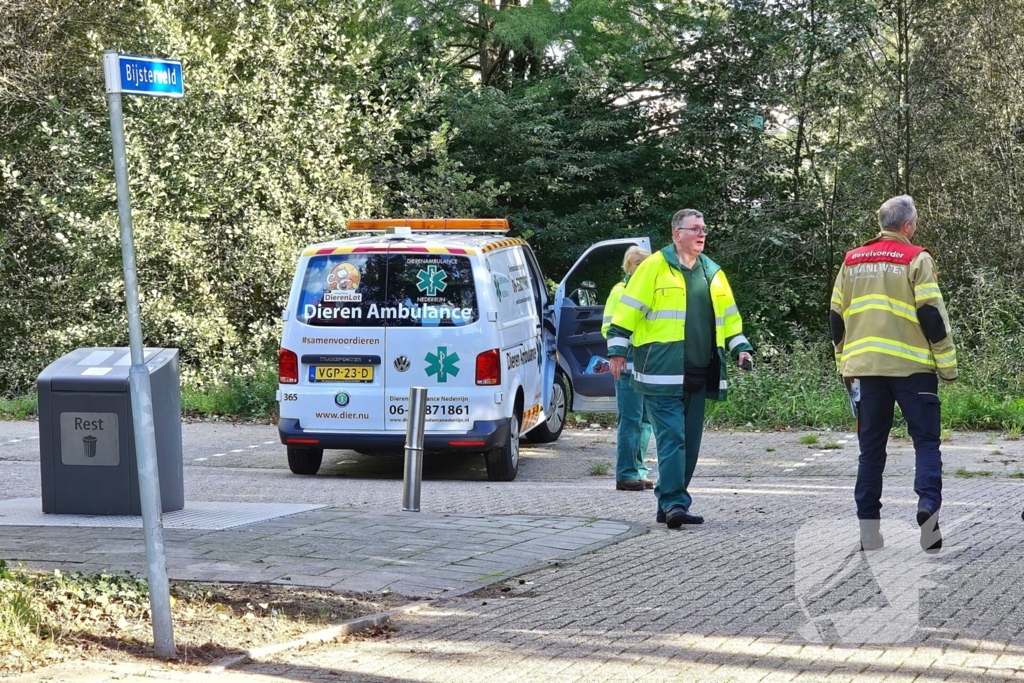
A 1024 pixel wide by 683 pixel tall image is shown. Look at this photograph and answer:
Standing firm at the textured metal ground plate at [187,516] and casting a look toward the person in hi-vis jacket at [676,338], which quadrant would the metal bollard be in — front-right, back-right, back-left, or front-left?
front-left

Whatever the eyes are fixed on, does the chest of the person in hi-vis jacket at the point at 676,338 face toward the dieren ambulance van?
no

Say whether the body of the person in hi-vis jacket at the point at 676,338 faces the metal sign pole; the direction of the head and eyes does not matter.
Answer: no

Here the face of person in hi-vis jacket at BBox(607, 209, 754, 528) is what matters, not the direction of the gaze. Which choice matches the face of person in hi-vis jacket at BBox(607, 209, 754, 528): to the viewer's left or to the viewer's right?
to the viewer's right

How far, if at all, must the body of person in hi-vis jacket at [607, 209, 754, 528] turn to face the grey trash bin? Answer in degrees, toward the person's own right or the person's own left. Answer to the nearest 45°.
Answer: approximately 135° to the person's own right

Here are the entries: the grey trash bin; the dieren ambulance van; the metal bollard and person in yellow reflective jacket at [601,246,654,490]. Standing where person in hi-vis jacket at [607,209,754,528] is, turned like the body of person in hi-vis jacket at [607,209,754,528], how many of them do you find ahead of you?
0

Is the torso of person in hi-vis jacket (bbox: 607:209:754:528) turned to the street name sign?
no

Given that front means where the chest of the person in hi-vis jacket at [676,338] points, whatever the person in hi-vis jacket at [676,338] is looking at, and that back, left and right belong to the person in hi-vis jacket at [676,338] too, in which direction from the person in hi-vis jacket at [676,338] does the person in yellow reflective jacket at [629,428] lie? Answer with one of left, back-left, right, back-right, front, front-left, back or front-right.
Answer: back-left

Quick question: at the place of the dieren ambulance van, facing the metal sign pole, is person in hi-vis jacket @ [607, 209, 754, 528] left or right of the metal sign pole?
left

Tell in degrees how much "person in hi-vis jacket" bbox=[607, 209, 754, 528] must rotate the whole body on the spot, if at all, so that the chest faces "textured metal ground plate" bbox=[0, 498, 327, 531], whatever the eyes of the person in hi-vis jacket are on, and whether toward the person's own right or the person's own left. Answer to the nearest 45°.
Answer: approximately 135° to the person's own right

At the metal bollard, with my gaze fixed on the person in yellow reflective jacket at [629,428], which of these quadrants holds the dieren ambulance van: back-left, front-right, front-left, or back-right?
front-left
